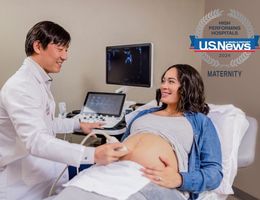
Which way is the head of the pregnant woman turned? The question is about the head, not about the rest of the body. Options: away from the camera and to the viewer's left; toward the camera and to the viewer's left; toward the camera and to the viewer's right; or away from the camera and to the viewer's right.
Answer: toward the camera and to the viewer's left

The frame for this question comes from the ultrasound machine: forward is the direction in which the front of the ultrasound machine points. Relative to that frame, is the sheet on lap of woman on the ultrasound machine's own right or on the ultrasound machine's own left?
on the ultrasound machine's own left

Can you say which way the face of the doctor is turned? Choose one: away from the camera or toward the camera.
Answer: toward the camera

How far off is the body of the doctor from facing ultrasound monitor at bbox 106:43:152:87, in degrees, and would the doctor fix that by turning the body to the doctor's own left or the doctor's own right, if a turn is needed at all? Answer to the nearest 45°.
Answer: approximately 45° to the doctor's own left

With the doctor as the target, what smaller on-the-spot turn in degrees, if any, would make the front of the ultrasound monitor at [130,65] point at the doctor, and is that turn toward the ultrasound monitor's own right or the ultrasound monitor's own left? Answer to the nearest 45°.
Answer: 0° — it already faces them

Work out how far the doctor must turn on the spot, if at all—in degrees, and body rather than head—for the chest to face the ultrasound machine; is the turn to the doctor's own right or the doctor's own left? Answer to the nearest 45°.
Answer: approximately 45° to the doctor's own left

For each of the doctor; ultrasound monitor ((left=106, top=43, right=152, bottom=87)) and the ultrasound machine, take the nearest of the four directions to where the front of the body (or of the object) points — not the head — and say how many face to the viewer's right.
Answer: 1

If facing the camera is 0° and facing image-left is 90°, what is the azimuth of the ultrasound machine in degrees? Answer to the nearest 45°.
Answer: approximately 45°

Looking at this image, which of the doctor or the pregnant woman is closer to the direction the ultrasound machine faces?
the doctor

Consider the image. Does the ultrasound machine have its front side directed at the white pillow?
no

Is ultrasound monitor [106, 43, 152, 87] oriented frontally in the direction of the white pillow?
no

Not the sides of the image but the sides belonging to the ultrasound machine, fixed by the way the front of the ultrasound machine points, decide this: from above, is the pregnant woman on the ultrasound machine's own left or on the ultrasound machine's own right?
on the ultrasound machine's own left

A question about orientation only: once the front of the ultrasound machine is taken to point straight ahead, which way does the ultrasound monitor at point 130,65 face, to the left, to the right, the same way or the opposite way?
the same way

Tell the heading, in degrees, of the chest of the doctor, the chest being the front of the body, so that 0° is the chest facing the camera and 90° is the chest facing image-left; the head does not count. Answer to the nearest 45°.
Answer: approximately 270°

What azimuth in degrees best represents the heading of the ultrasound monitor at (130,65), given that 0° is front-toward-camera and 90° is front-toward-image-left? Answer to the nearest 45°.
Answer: approximately 45°

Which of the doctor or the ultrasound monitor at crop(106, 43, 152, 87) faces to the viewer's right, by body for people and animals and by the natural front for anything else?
the doctor
